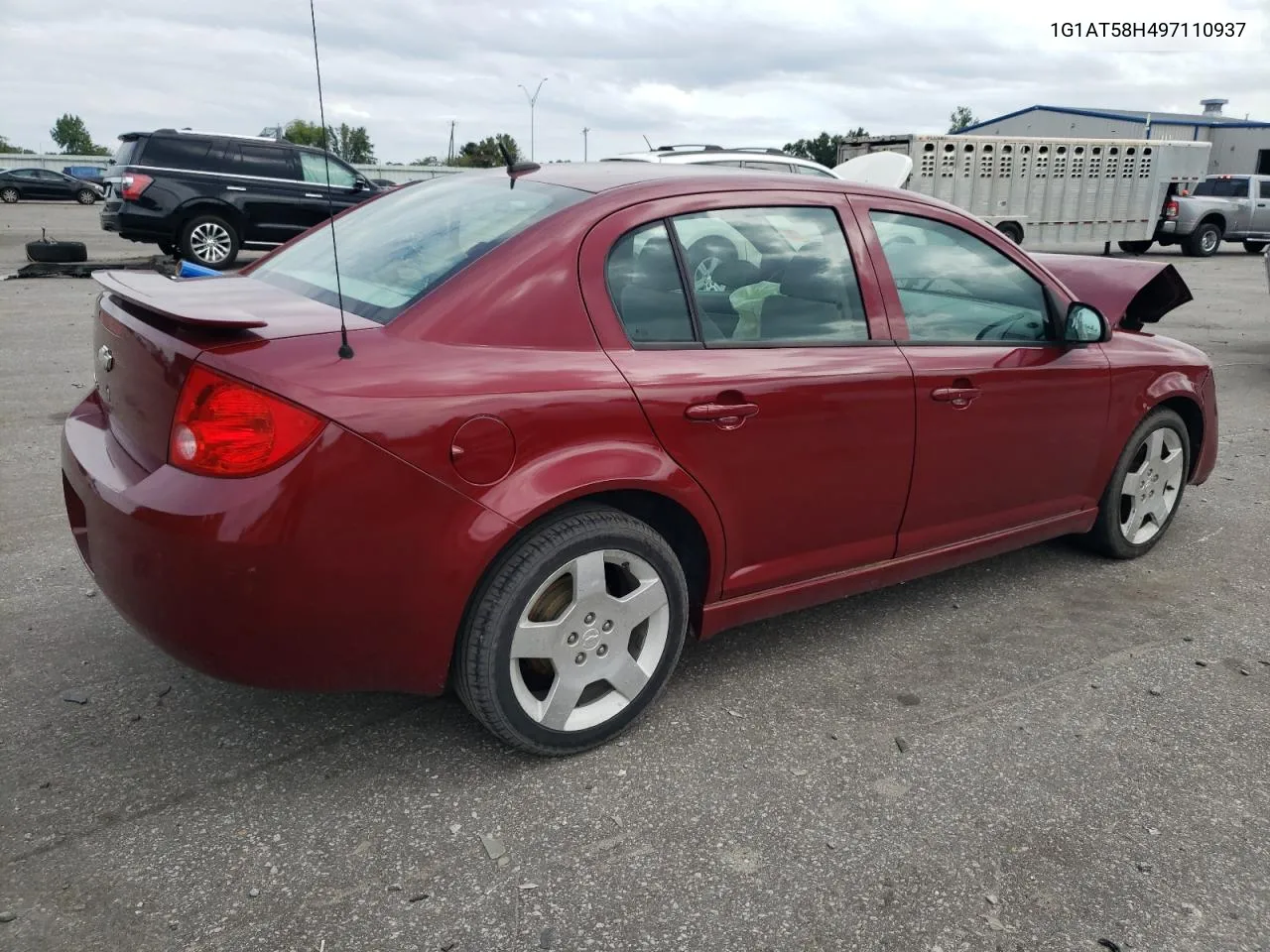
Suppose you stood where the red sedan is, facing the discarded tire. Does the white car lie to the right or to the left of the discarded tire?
right

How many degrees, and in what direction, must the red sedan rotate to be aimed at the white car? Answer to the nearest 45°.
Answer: approximately 45° to its left

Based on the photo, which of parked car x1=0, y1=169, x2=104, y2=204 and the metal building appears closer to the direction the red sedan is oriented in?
the metal building

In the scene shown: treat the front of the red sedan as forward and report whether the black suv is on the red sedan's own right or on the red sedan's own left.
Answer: on the red sedan's own left

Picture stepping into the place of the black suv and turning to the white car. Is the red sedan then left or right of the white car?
right

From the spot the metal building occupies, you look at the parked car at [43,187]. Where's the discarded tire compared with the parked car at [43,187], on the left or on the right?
left

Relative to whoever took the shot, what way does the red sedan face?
facing away from the viewer and to the right of the viewer

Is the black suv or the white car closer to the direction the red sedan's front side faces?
the white car

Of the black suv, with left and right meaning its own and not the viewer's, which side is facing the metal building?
front

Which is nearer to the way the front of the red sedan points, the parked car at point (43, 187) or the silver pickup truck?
the silver pickup truck

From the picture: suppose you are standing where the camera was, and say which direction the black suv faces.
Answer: facing away from the viewer and to the right of the viewer
